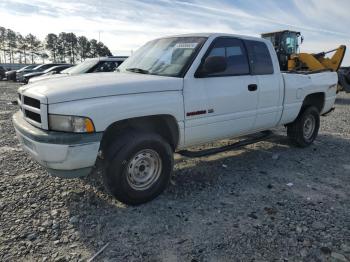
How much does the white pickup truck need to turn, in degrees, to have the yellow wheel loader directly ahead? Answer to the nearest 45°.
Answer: approximately 180°

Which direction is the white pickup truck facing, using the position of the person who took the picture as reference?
facing the viewer and to the left of the viewer

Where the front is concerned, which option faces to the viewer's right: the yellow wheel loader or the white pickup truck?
the yellow wheel loader

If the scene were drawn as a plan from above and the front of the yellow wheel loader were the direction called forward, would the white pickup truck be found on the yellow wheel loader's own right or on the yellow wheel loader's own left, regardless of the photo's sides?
on the yellow wheel loader's own right

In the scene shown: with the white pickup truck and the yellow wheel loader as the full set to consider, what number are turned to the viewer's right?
1

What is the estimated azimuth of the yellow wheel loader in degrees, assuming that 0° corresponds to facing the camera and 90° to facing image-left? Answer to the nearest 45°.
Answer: approximately 270°
